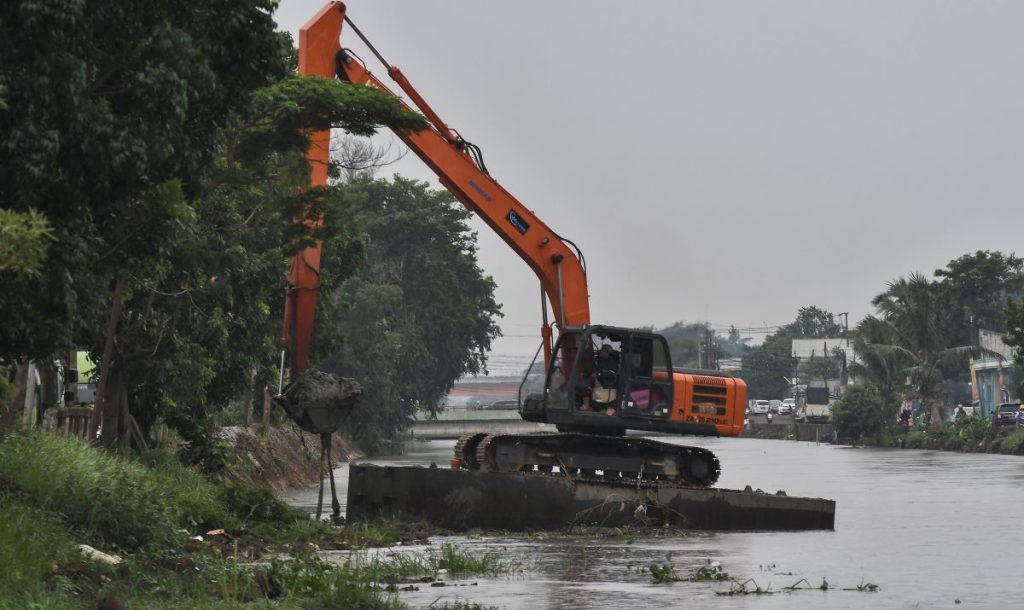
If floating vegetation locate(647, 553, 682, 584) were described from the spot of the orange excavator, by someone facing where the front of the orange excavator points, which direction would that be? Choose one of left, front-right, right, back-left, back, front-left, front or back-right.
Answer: left

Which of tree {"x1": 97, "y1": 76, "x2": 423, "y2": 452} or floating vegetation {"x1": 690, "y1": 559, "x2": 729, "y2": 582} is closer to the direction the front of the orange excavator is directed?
the tree

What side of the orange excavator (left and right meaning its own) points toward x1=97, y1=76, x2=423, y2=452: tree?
front

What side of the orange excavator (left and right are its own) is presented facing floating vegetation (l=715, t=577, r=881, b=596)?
left

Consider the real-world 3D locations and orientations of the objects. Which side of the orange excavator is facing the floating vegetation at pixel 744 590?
left

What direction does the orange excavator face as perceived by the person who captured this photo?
facing to the left of the viewer

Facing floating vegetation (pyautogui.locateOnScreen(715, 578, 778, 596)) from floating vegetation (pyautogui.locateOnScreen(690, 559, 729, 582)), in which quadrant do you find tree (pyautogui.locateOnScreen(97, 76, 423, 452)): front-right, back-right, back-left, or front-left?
back-right

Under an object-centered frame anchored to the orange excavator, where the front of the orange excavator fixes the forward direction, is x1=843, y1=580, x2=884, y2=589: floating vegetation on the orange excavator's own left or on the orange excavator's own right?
on the orange excavator's own left
